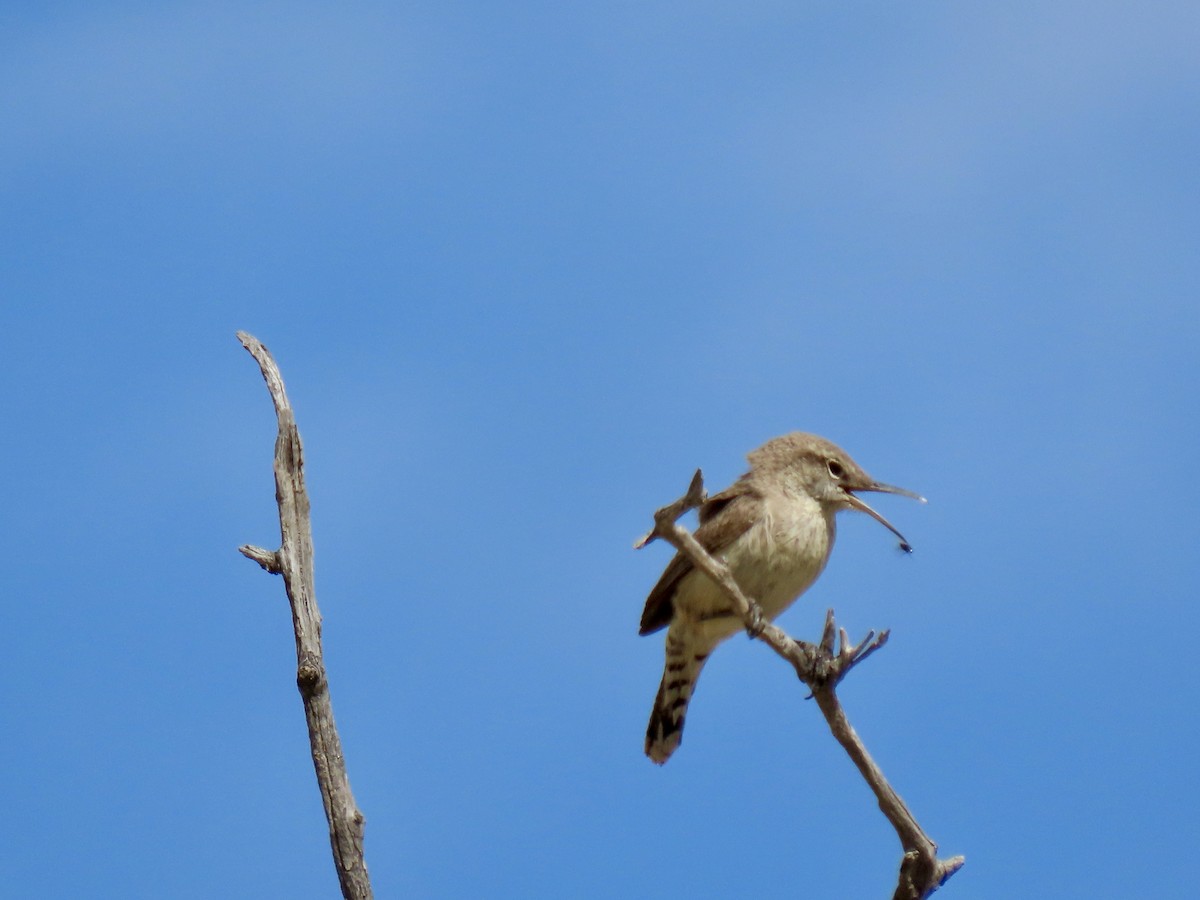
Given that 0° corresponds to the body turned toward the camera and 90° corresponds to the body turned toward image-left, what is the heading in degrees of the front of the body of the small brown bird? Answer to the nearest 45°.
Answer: approximately 315°

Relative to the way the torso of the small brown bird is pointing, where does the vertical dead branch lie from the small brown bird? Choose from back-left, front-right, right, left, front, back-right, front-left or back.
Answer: right
